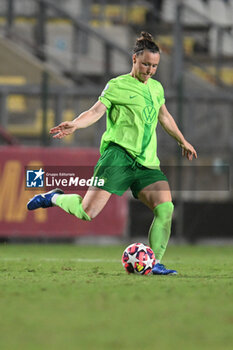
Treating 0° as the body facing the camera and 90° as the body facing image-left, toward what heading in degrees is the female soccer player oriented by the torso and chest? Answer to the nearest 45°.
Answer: approximately 315°

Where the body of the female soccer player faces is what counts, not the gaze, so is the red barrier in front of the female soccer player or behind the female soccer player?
behind
